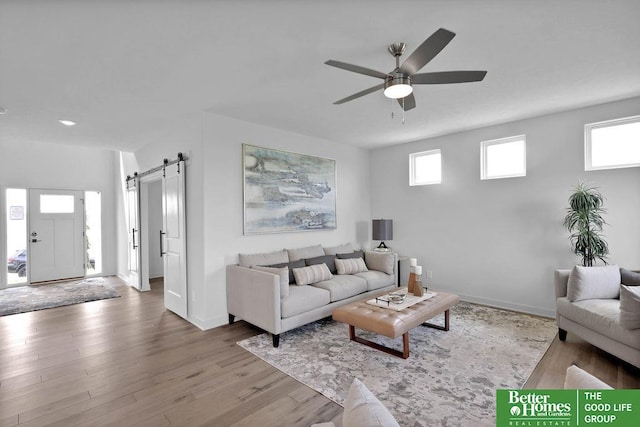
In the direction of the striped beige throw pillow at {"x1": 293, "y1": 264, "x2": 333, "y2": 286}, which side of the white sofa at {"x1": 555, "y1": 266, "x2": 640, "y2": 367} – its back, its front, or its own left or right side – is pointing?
front

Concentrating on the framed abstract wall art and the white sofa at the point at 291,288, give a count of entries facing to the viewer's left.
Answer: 0

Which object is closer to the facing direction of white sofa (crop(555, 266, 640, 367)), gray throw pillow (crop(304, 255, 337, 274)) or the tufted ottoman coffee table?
the tufted ottoman coffee table

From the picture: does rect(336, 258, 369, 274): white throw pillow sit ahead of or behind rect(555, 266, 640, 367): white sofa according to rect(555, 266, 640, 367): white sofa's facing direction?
ahead

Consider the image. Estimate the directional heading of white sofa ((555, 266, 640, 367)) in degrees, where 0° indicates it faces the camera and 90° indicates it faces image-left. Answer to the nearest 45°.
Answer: approximately 45°

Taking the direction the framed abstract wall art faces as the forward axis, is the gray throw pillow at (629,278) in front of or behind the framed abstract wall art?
in front

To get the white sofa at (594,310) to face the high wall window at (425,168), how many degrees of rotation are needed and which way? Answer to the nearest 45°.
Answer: approximately 90° to its right

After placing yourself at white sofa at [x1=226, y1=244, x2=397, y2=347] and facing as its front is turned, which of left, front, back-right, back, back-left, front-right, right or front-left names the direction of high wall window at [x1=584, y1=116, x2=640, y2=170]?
front-left

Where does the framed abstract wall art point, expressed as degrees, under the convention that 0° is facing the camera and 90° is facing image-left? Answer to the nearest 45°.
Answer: approximately 315°

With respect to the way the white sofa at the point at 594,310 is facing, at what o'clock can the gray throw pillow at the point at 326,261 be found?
The gray throw pillow is roughly at 1 o'clock from the white sofa.
